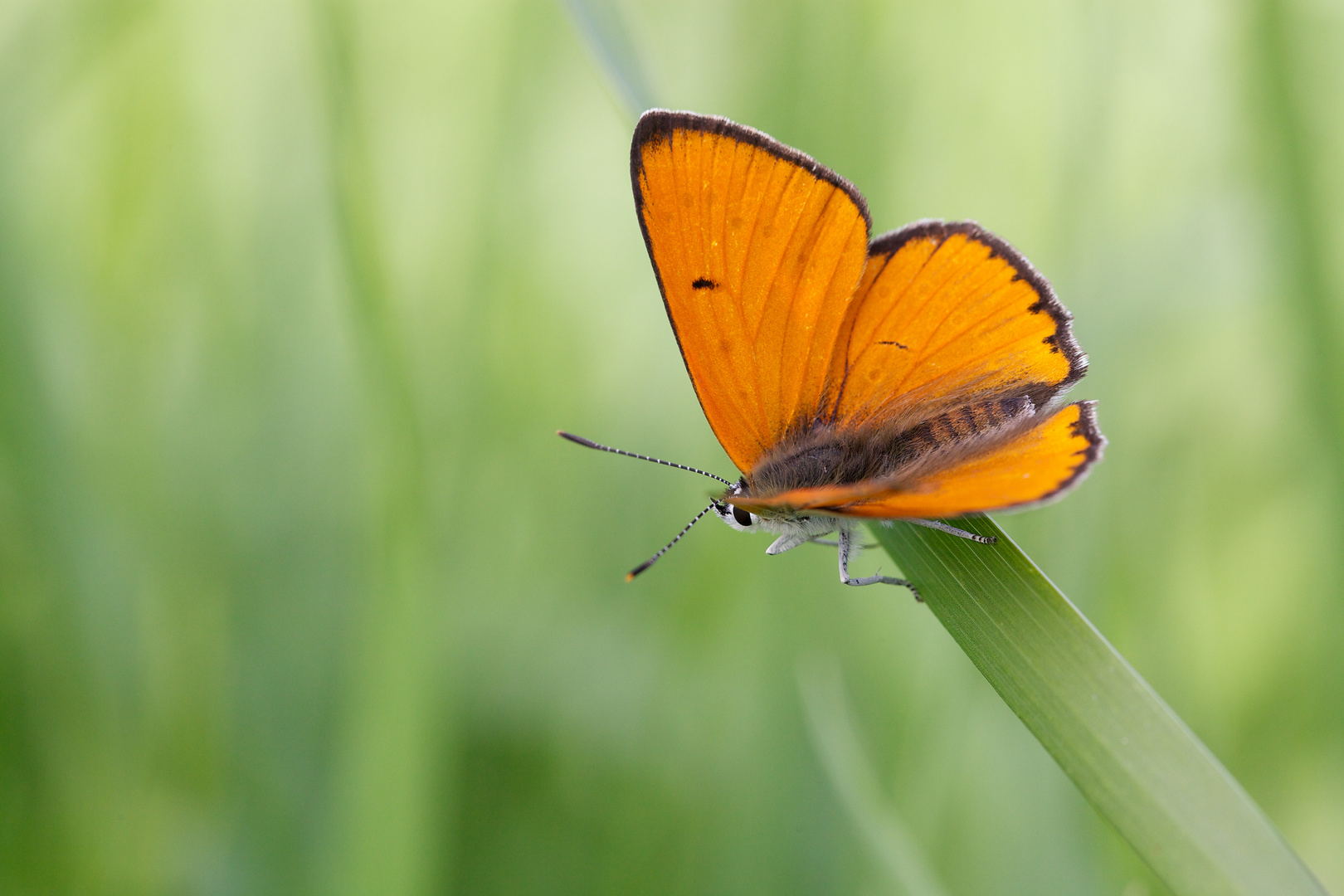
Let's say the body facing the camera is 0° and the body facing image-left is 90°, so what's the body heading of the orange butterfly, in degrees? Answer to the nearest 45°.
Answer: approximately 90°
